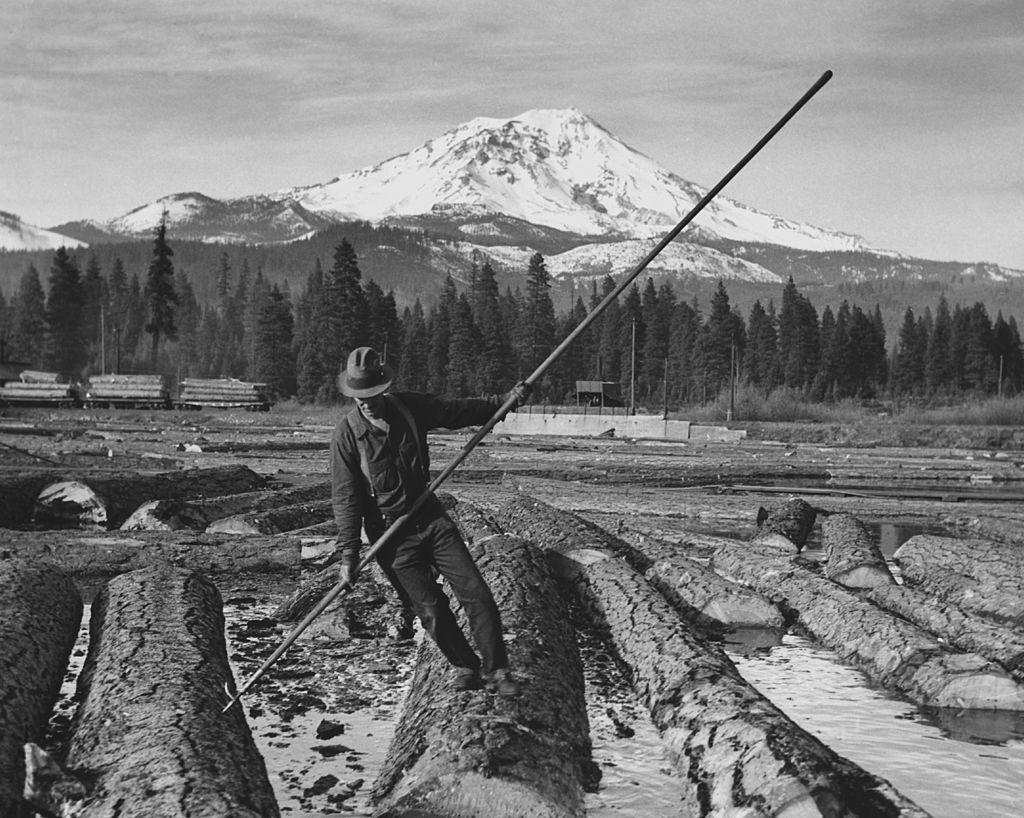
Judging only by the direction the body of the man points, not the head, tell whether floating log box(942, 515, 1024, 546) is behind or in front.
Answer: behind

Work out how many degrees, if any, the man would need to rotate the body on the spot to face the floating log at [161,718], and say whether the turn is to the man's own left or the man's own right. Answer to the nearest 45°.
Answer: approximately 45° to the man's own right

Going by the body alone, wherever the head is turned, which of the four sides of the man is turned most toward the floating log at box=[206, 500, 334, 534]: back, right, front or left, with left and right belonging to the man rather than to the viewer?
back

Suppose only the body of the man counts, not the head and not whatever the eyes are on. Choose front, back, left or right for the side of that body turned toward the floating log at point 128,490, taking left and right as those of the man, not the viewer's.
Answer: back

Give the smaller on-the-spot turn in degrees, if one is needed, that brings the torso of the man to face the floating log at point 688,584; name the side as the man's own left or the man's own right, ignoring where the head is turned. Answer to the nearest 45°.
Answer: approximately 135° to the man's own left

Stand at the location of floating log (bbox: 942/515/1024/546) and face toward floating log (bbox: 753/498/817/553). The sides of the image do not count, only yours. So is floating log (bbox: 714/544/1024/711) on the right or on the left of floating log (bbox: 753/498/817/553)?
left

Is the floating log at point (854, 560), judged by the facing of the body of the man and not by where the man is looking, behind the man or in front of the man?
behind

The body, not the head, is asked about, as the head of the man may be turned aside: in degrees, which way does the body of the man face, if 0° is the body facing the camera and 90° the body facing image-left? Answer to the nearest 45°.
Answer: approximately 0°

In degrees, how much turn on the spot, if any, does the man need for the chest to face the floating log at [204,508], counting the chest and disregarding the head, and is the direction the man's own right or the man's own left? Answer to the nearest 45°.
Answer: approximately 180°

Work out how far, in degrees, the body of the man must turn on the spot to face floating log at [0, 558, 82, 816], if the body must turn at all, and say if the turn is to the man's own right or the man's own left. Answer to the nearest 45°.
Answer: approximately 90° to the man's own right

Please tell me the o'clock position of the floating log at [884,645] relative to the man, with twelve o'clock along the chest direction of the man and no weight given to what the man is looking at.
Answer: The floating log is roughly at 8 o'clock from the man.

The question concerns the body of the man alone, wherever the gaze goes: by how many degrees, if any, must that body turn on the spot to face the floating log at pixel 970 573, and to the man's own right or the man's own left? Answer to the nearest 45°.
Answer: approximately 135° to the man's own left
